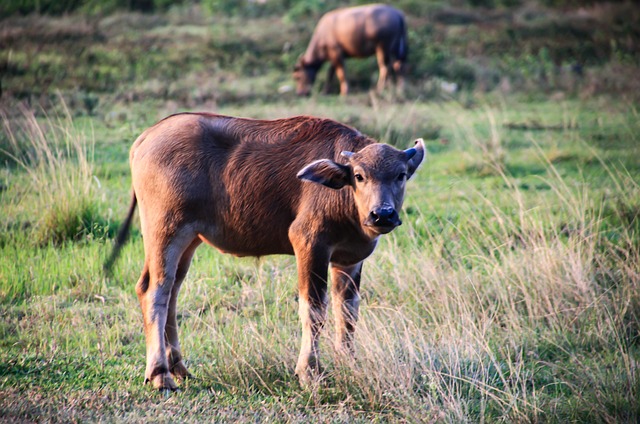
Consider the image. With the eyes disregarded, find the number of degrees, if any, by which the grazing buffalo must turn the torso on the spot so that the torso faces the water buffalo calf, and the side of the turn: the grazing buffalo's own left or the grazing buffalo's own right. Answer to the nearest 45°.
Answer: approximately 90° to the grazing buffalo's own left

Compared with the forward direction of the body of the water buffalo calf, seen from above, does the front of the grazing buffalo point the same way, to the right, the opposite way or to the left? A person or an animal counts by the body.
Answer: the opposite way

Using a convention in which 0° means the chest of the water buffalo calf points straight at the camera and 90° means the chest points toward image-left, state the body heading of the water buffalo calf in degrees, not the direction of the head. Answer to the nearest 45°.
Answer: approximately 270°

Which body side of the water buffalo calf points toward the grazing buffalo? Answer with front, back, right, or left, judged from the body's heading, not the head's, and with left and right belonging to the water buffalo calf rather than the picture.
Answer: left

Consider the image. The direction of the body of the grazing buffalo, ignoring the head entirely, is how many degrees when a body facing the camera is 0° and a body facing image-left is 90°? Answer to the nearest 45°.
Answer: approximately 90°

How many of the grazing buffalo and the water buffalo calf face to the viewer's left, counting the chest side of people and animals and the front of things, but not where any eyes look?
1
